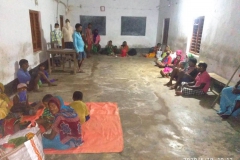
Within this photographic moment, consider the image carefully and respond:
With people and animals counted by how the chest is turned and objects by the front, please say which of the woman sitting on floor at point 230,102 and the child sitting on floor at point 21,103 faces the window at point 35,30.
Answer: the woman sitting on floor

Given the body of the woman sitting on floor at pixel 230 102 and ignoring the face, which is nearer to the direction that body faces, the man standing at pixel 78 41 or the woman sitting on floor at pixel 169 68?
the man standing

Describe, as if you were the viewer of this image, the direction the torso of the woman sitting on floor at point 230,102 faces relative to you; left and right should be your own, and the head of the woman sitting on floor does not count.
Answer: facing to the left of the viewer

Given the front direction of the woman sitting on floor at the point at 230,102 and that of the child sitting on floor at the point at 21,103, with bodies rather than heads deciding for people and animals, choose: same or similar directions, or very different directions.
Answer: very different directions

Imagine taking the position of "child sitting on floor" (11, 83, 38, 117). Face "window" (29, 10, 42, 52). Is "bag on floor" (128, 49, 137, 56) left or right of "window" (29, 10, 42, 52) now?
right

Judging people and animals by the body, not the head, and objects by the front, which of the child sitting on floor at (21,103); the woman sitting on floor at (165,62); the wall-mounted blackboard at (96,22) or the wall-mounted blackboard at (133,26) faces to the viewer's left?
the woman sitting on floor

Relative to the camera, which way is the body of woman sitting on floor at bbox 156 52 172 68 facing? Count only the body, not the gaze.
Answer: to the viewer's left
